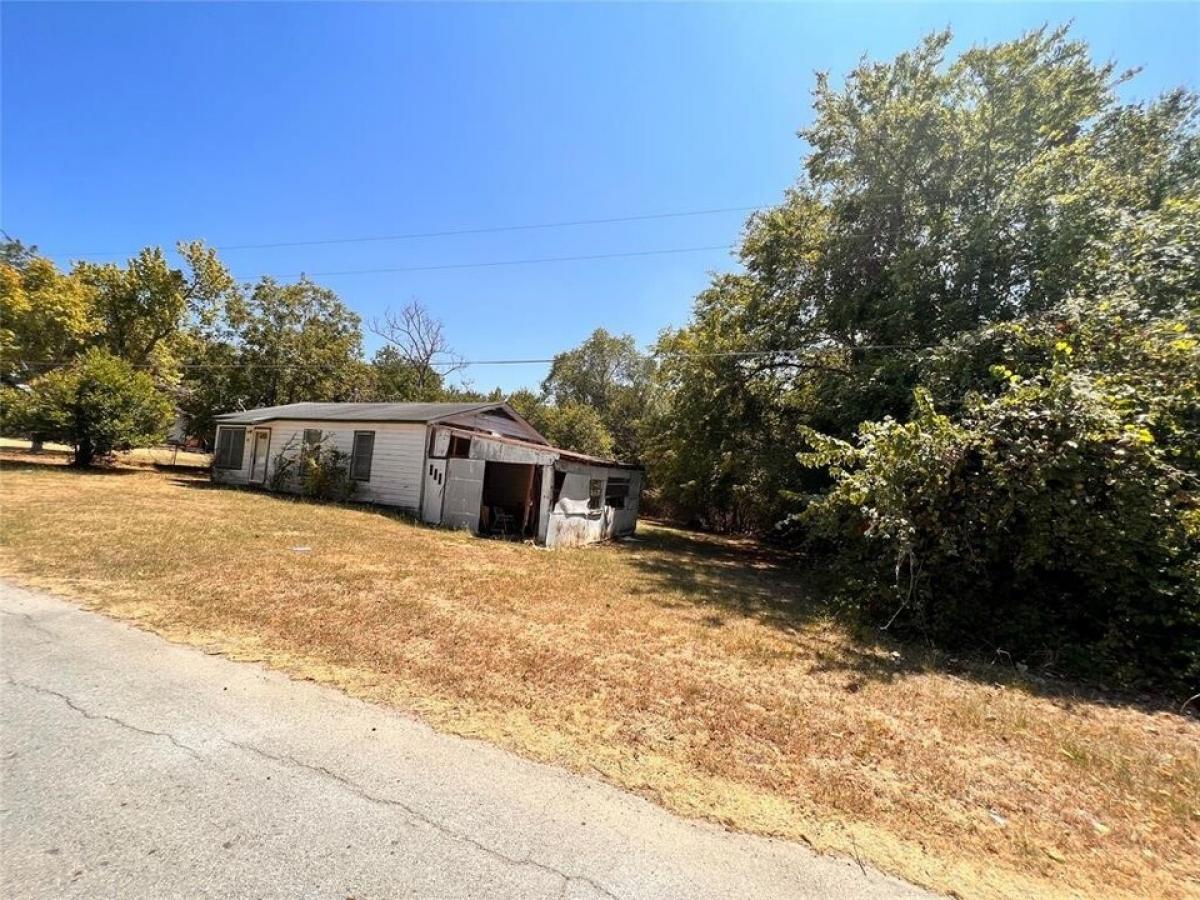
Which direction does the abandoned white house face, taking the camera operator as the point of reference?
facing the viewer and to the left of the viewer

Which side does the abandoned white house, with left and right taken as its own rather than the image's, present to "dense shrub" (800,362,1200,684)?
left

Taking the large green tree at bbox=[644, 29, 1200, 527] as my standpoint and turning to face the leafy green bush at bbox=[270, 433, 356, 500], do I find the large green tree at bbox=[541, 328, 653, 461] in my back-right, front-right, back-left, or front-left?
front-right

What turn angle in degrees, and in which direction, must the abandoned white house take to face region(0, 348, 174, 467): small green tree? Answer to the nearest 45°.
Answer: approximately 90° to its right

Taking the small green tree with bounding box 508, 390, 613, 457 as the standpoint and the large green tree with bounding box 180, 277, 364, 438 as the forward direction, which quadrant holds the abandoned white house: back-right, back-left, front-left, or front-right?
front-left

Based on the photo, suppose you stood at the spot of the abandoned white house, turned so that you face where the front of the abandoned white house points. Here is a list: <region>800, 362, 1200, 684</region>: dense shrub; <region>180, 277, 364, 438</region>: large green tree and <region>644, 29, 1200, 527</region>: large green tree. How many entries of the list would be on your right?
1

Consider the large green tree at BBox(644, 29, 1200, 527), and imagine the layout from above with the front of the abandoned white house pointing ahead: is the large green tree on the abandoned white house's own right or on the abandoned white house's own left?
on the abandoned white house's own left

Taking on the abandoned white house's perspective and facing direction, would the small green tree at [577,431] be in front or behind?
behind

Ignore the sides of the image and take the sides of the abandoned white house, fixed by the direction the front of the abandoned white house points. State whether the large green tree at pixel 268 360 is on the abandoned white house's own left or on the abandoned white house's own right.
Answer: on the abandoned white house's own right

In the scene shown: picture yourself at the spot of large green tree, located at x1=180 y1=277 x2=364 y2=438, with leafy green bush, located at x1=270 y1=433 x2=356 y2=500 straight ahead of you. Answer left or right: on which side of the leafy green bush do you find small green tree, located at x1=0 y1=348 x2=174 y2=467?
right

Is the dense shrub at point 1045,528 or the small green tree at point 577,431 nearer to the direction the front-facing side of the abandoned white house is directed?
the dense shrub

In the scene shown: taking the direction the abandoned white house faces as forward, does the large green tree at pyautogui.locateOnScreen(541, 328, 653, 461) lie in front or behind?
behind
